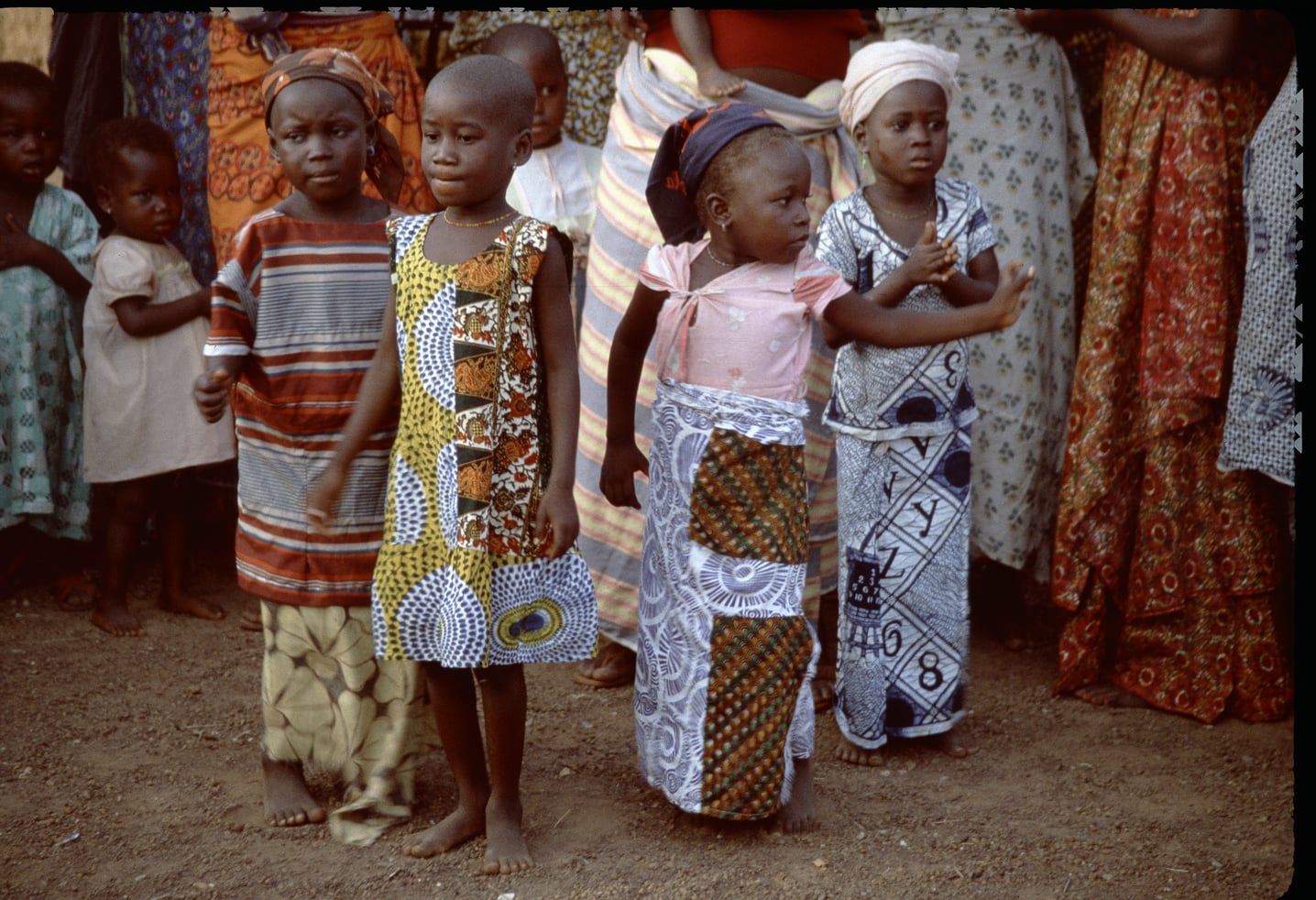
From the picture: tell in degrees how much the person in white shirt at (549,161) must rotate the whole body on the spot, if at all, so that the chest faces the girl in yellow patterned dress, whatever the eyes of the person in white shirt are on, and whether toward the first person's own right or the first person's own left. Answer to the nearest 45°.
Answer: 0° — they already face them

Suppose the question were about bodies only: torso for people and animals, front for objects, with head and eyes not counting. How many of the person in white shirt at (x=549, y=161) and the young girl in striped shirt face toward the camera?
2

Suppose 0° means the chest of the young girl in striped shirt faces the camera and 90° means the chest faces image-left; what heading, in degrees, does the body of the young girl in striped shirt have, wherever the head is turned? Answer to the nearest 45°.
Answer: approximately 0°

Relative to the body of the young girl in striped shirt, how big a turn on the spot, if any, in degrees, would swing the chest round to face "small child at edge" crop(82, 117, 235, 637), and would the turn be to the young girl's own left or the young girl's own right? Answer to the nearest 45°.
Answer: approximately 180°

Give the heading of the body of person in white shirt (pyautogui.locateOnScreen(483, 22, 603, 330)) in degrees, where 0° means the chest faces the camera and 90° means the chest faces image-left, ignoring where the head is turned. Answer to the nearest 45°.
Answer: approximately 0°

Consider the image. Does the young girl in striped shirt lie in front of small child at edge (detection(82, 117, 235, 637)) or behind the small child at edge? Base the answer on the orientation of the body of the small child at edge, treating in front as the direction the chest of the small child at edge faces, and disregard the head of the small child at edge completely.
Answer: in front

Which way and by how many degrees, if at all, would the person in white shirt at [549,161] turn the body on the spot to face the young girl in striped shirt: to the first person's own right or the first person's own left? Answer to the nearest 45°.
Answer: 0° — they already face them

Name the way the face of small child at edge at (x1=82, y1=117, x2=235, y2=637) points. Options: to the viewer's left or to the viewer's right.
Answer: to the viewer's right

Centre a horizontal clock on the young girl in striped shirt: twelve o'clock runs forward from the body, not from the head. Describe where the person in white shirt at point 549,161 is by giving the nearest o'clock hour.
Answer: The person in white shirt is roughly at 7 o'clock from the young girl in striped shirt.

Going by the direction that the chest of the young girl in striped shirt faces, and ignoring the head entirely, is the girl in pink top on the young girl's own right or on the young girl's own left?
on the young girl's own left

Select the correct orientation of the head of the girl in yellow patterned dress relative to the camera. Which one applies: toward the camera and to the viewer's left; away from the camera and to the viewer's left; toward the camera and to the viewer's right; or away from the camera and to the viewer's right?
toward the camera and to the viewer's left

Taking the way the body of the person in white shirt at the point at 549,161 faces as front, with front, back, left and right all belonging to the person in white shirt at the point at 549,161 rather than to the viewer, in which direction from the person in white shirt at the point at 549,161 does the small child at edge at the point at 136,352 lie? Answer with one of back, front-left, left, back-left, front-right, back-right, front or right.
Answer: right

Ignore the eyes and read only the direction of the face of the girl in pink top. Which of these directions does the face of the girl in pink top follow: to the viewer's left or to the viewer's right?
to the viewer's right

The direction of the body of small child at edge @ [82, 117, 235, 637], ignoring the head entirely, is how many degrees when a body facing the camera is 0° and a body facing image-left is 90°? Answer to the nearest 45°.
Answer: approximately 315°
